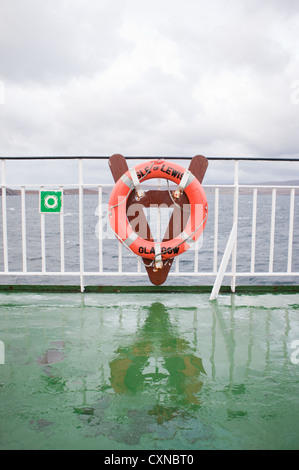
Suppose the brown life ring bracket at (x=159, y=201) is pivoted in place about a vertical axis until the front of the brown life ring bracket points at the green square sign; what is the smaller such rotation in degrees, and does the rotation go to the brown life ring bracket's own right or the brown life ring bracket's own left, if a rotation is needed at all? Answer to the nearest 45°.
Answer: approximately 90° to the brown life ring bracket's own right

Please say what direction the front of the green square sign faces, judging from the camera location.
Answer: facing the viewer

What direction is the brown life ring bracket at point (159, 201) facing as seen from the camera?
toward the camera

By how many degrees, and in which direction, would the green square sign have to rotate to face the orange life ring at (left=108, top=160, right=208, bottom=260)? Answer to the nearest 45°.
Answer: approximately 45° to its left

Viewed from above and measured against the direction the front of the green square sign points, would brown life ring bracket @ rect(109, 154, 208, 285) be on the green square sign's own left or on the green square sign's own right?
on the green square sign's own left

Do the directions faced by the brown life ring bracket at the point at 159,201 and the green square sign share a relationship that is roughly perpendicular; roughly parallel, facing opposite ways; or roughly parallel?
roughly parallel

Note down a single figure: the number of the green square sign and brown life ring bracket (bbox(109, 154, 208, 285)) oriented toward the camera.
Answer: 2
